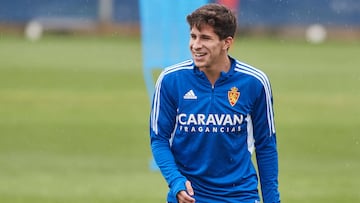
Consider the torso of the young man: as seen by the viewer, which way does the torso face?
toward the camera
